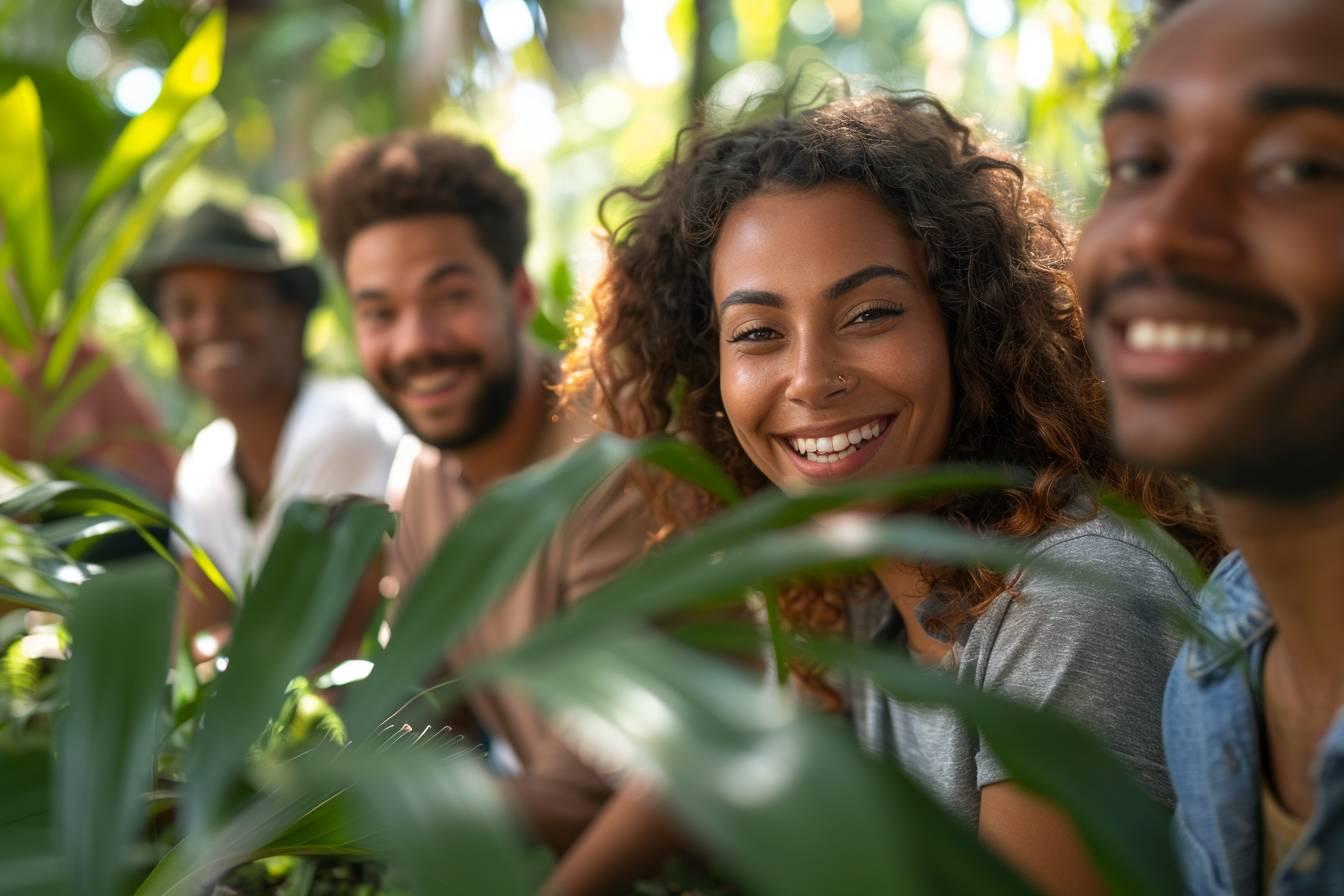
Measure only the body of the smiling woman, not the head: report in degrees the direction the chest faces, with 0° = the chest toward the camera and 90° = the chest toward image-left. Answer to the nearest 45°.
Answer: approximately 45°

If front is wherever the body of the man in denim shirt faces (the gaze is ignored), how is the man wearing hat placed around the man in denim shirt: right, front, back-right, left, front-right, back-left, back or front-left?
right

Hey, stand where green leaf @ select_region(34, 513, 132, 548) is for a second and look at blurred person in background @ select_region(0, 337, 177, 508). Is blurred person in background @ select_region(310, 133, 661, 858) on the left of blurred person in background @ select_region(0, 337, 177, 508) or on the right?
right

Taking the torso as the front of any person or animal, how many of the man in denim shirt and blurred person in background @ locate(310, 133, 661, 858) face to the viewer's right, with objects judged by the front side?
0

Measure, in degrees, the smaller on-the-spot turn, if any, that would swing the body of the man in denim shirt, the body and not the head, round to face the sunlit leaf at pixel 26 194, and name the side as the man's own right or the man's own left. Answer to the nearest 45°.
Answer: approximately 90° to the man's own right

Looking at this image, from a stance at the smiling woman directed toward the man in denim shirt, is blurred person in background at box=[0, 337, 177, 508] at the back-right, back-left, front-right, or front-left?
back-right

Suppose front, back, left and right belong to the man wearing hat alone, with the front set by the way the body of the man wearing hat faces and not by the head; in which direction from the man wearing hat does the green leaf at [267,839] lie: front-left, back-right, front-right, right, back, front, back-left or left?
front-left

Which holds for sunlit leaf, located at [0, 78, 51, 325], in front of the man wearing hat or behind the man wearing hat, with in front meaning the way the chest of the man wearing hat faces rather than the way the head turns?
in front

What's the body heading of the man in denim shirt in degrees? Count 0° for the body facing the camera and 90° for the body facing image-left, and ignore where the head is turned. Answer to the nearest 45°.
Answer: approximately 45°

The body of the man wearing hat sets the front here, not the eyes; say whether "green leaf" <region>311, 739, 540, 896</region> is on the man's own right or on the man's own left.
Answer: on the man's own left

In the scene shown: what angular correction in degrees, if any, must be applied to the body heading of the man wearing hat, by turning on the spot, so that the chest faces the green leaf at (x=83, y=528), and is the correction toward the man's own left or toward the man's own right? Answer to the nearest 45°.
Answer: approximately 45° to the man's own left

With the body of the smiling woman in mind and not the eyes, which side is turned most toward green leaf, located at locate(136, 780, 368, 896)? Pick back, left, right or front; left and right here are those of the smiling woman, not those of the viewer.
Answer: front

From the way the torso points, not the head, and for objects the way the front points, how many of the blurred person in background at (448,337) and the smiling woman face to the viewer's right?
0
